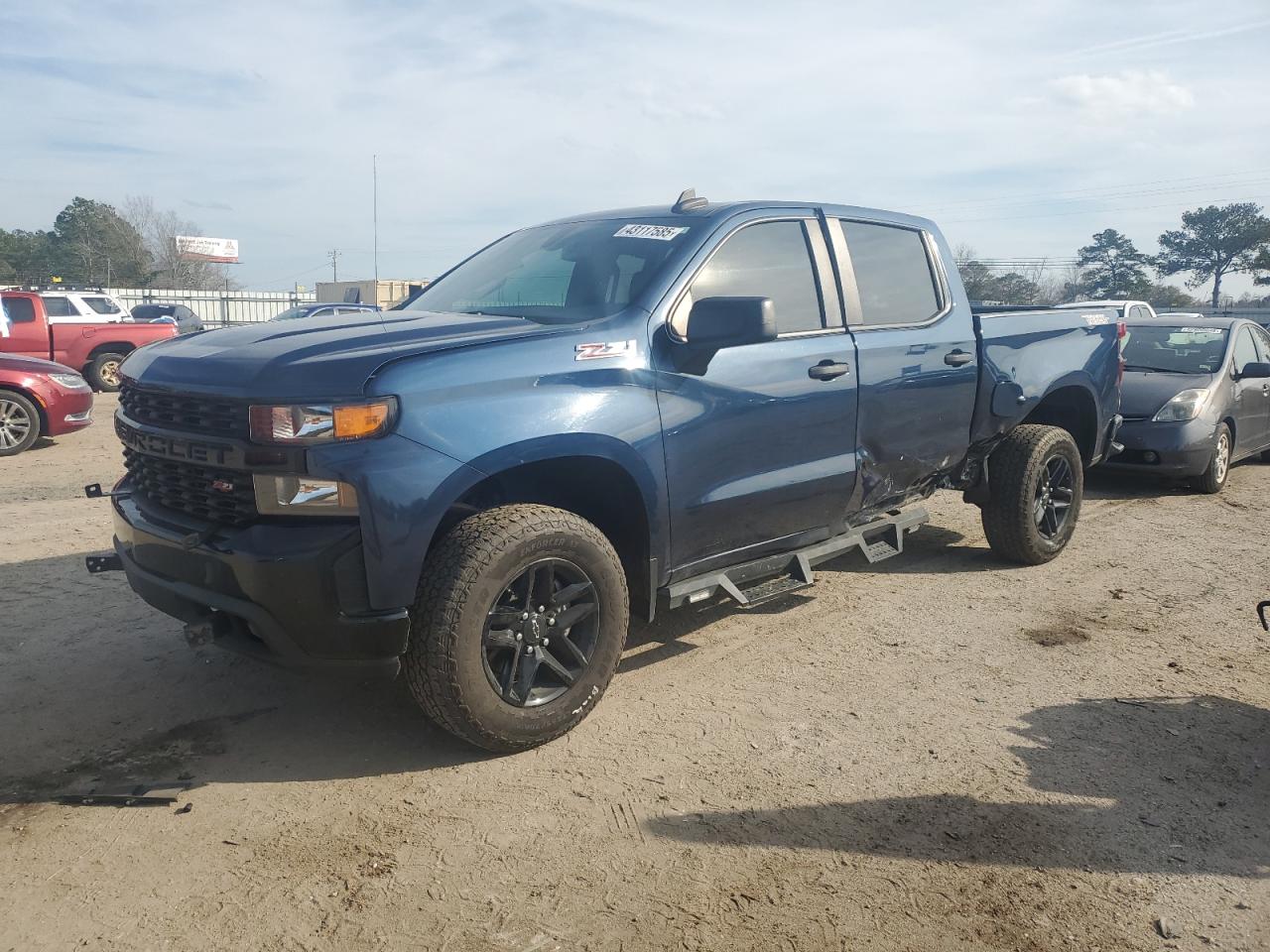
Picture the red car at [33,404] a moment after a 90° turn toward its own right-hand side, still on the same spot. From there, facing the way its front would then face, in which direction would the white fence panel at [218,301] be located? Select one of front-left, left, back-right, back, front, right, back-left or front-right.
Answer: back

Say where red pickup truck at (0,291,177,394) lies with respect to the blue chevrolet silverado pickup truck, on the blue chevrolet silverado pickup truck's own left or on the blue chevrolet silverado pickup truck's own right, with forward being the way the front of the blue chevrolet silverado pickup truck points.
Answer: on the blue chevrolet silverado pickup truck's own right

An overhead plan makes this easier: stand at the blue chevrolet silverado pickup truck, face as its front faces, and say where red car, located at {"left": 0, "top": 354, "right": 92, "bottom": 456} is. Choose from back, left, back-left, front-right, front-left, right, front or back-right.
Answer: right

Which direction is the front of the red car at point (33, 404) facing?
to the viewer's right

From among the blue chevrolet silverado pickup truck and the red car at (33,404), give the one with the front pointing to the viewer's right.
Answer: the red car

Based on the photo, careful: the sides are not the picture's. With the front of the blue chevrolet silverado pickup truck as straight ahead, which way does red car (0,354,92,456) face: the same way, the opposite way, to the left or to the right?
the opposite way

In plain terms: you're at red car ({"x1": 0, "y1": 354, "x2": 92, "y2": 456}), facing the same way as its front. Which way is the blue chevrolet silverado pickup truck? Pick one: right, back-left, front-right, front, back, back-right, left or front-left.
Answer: right
